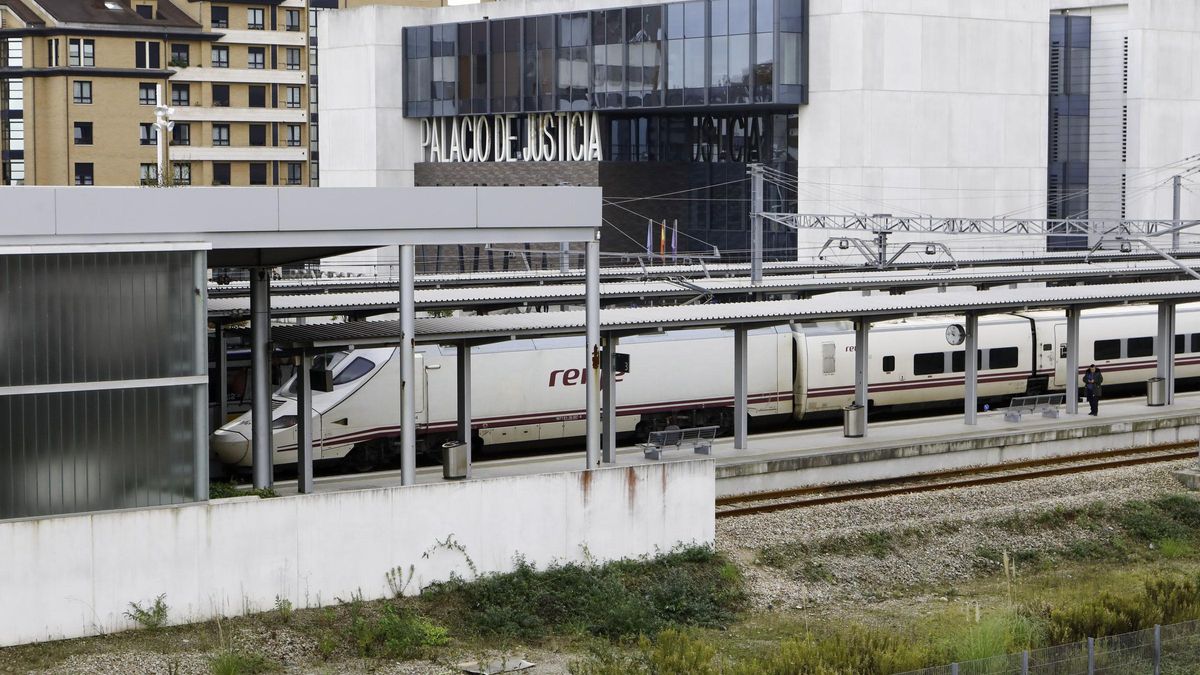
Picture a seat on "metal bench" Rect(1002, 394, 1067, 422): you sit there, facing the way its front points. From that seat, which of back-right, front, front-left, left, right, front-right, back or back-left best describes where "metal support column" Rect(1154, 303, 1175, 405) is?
back-left

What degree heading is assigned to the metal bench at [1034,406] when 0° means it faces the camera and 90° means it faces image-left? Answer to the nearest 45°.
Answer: approximately 0°

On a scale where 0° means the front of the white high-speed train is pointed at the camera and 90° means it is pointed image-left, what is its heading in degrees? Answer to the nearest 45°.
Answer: approximately 45°

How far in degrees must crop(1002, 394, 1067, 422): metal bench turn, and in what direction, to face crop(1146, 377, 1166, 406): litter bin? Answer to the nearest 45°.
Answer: approximately 135° to its left
